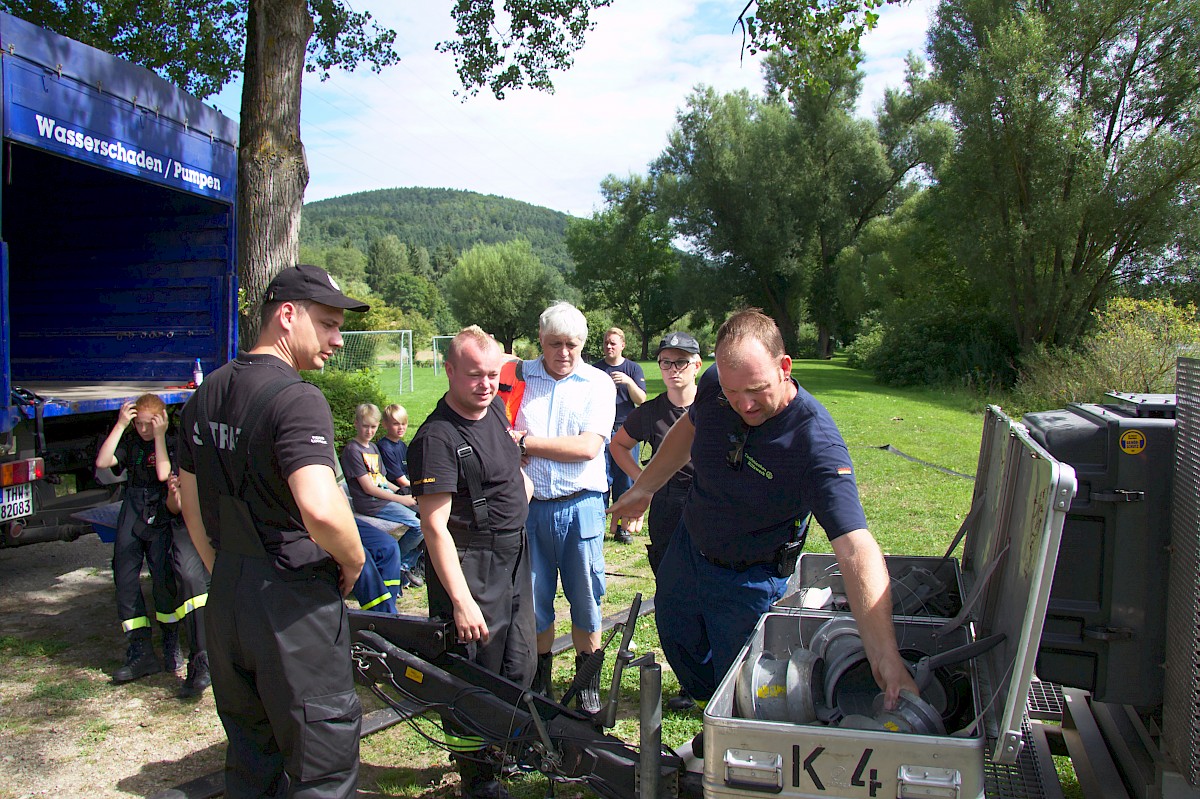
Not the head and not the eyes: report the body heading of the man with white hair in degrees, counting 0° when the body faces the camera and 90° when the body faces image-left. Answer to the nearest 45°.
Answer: approximately 0°

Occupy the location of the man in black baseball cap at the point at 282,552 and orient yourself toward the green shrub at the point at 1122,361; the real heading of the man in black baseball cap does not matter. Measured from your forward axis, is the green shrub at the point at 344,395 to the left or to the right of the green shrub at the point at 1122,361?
left

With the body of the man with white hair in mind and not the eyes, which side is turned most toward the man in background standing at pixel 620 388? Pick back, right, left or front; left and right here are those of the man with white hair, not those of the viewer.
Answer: back

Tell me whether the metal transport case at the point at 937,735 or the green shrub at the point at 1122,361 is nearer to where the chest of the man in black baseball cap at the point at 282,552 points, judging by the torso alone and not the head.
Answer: the green shrub

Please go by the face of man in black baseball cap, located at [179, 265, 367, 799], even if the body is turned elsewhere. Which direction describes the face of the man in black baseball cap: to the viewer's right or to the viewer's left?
to the viewer's right

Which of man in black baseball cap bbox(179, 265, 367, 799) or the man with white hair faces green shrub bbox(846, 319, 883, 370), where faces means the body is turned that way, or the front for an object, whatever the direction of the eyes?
the man in black baseball cap

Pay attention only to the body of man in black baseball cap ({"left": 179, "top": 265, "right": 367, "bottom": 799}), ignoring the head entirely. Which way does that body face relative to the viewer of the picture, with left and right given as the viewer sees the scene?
facing away from the viewer and to the right of the viewer
